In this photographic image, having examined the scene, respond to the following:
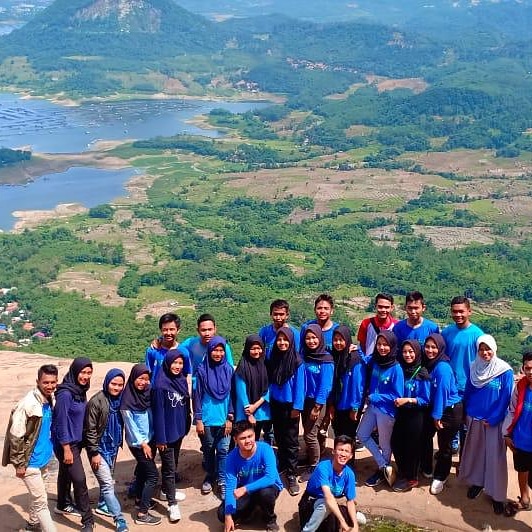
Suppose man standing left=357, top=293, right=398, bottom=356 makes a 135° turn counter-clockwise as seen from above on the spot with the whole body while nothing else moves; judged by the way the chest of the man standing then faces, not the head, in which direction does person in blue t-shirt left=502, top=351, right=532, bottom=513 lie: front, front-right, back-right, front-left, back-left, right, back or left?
right

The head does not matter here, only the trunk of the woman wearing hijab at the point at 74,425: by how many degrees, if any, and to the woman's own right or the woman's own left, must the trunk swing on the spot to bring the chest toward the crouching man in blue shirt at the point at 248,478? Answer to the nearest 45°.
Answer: approximately 45° to the woman's own left

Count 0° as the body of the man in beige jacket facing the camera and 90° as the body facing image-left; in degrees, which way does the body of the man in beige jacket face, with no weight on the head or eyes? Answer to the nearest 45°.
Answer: approximately 315°

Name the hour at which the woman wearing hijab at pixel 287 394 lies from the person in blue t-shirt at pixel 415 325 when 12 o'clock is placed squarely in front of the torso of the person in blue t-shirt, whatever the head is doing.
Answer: The woman wearing hijab is roughly at 2 o'clock from the person in blue t-shirt.

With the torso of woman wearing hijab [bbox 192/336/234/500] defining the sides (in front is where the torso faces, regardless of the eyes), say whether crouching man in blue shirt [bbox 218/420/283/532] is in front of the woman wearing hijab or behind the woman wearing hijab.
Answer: in front

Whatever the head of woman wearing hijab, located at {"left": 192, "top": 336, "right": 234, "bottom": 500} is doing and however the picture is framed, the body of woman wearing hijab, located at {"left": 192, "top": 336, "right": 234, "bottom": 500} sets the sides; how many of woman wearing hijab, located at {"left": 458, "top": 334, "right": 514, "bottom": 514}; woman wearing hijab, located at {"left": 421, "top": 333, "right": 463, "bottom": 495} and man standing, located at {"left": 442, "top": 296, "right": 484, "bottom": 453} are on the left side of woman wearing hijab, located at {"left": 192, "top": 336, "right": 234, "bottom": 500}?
3

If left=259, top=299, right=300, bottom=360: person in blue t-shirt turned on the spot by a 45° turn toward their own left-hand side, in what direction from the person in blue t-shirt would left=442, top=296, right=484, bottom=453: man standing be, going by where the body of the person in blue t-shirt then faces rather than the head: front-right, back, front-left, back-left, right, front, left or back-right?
front-left

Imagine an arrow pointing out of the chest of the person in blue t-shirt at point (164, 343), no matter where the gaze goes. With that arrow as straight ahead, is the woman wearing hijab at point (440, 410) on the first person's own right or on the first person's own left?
on the first person's own left

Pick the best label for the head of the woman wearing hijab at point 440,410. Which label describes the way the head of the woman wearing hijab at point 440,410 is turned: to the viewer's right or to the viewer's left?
to the viewer's left
